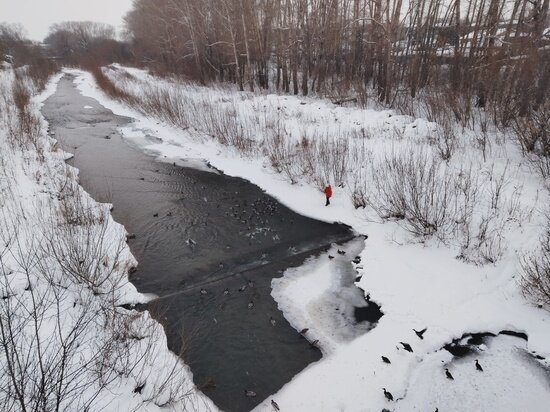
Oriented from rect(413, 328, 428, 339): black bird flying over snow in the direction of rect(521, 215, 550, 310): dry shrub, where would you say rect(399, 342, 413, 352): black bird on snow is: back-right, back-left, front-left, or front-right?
back-right

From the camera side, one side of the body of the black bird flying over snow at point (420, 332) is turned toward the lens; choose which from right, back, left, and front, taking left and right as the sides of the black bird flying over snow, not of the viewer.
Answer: left

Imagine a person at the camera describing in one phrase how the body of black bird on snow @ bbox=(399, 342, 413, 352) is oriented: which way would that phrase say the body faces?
to the viewer's left

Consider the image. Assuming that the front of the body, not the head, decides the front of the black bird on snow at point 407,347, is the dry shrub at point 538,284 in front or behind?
behind
